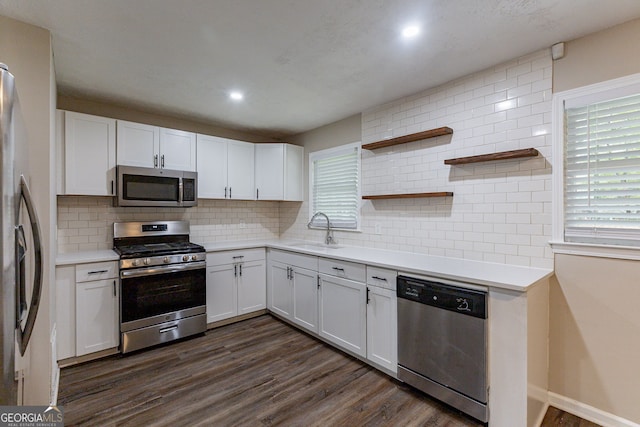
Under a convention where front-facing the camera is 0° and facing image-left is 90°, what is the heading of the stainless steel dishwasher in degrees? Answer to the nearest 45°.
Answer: approximately 45°

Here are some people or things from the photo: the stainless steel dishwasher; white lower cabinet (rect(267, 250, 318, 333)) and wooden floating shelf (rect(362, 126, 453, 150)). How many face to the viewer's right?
0

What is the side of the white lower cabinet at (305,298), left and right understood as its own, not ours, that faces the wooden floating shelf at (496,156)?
left

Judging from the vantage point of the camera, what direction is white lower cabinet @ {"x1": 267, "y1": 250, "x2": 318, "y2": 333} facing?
facing the viewer and to the left of the viewer

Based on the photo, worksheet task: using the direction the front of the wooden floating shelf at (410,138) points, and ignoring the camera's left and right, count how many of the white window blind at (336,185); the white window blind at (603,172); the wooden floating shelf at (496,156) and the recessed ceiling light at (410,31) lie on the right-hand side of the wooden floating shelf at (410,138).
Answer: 1

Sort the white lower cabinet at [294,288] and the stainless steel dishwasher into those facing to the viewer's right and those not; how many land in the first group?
0

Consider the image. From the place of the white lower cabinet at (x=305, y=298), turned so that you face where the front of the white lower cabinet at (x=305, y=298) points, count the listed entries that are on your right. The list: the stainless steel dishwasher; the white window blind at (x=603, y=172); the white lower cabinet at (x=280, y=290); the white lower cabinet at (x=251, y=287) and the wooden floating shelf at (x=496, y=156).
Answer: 2

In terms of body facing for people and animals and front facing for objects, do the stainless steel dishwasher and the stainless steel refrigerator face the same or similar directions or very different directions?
very different directions

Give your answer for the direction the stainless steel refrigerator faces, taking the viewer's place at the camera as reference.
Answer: facing to the right of the viewer

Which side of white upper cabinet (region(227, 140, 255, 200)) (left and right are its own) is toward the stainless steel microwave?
right

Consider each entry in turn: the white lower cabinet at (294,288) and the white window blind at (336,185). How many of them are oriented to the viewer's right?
0

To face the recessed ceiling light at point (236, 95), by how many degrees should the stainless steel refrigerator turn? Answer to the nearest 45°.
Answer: approximately 45° to its left

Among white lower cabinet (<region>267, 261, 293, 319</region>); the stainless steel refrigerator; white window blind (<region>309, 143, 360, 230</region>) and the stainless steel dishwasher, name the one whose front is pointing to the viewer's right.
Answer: the stainless steel refrigerator
